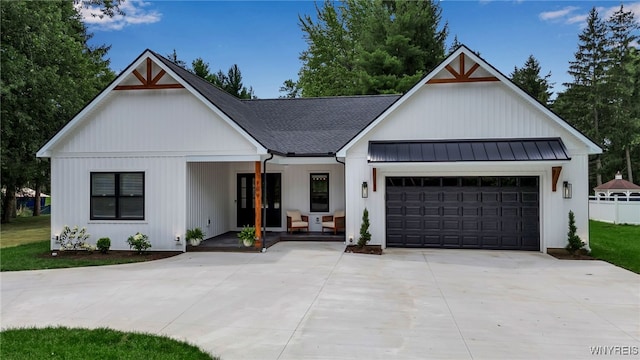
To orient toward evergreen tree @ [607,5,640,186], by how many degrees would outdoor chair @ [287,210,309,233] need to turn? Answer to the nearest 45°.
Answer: approximately 90° to its left

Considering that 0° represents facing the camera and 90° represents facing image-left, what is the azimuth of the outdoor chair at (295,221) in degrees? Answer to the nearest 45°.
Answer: approximately 315°

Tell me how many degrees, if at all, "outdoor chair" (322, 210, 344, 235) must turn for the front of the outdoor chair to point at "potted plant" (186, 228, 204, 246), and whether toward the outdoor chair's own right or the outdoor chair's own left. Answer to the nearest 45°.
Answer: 0° — it already faces it

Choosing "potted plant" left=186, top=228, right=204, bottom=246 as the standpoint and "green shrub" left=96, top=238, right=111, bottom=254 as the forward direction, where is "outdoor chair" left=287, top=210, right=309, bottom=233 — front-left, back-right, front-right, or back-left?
back-right

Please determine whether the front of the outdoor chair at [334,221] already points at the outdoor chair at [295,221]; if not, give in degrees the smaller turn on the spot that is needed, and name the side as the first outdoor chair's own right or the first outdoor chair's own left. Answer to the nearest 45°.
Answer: approximately 45° to the first outdoor chair's own right

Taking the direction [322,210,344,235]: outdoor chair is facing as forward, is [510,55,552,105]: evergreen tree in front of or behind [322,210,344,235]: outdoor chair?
behind

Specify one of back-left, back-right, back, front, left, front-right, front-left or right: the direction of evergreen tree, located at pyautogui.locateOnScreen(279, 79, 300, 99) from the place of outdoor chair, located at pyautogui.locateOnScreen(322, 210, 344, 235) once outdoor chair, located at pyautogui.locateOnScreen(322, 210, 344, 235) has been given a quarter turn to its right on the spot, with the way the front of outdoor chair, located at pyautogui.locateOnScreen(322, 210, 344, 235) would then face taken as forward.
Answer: front-right

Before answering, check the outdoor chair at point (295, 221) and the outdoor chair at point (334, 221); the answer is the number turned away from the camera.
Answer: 0

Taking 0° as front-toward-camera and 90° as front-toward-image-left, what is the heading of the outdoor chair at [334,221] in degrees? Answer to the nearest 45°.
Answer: approximately 45°

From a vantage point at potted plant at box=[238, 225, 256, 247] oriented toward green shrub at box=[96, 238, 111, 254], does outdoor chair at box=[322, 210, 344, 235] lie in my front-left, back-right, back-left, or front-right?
back-right

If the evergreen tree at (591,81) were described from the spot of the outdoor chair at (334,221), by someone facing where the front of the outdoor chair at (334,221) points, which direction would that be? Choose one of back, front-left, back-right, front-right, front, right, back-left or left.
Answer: back

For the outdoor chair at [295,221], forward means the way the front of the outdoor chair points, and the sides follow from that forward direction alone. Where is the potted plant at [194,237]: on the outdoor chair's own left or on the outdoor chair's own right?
on the outdoor chair's own right

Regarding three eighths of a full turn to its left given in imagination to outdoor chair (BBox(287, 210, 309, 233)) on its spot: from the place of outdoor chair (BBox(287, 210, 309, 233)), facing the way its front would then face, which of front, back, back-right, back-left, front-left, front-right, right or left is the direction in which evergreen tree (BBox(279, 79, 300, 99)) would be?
front
